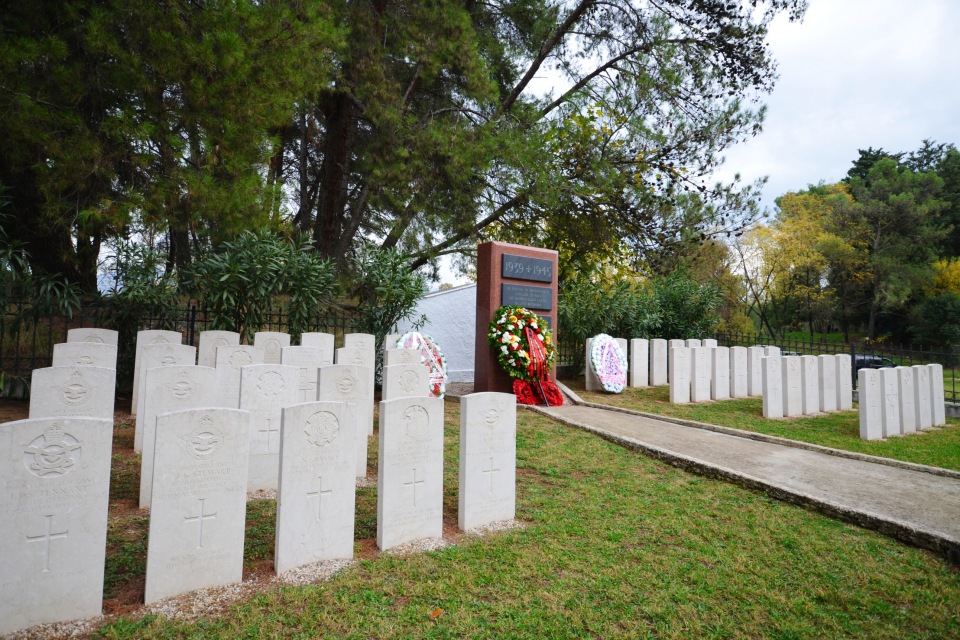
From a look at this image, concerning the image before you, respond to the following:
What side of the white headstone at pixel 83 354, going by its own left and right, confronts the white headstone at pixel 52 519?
front

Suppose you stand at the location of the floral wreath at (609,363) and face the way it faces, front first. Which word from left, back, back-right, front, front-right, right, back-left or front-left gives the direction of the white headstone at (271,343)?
right

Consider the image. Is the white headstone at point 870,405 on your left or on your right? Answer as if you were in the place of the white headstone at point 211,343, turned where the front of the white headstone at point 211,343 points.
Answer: on your left

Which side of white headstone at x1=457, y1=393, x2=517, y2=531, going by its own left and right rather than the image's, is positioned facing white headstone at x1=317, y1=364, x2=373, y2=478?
back

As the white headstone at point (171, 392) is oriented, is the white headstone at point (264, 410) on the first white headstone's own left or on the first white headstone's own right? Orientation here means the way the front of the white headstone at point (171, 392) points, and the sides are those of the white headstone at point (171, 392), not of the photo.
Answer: on the first white headstone's own left

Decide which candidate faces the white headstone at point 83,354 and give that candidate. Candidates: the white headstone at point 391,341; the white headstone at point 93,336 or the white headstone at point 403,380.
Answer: the white headstone at point 93,336
